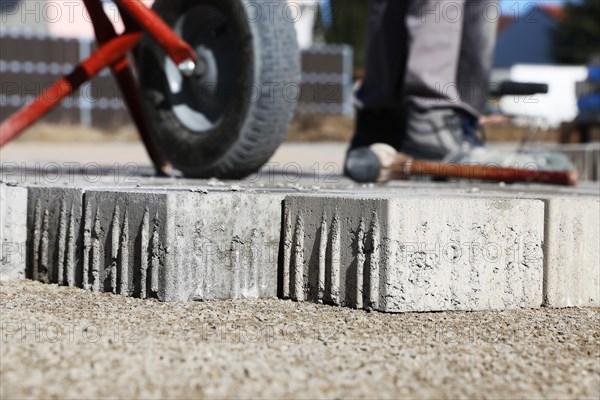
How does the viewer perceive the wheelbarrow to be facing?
facing the viewer and to the right of the viewer

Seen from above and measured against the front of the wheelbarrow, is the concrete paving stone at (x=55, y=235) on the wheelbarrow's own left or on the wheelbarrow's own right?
on the wheelbarrow's own right

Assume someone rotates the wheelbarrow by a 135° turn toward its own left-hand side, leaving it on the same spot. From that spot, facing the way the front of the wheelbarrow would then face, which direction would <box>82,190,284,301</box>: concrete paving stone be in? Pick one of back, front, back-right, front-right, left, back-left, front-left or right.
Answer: back

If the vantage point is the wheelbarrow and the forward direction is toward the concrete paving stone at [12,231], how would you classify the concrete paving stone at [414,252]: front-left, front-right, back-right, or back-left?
front-left

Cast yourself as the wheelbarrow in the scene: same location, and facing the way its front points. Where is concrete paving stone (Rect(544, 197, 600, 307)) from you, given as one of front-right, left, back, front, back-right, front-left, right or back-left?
front

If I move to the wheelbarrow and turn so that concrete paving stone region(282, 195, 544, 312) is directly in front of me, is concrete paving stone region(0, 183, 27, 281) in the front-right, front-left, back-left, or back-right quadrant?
front-right

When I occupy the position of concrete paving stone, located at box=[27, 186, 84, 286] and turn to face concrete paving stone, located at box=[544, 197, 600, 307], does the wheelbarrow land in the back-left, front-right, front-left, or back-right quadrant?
front-left

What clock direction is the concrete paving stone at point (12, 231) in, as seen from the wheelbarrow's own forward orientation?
The concrete paving stone is roughly at 3 o'clock from the wheelbarrow.
